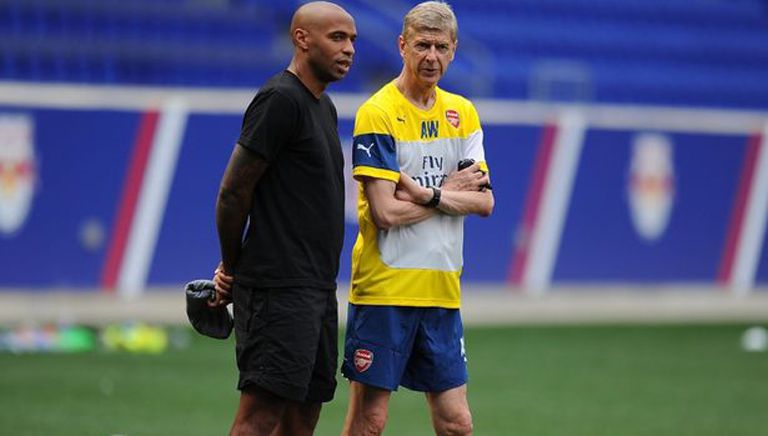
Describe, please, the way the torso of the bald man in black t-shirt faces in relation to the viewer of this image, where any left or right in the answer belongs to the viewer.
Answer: facing the viewer and to the right of the viewer

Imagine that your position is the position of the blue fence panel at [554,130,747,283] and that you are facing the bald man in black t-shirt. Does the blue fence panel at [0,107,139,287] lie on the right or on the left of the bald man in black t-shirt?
right

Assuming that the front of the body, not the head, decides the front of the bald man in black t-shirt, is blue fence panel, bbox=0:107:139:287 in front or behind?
behind

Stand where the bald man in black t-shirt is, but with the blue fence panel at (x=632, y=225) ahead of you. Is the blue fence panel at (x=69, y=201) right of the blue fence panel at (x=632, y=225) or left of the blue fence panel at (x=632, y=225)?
left

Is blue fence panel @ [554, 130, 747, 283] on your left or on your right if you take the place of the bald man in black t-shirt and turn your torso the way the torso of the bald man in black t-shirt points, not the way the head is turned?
on your left
